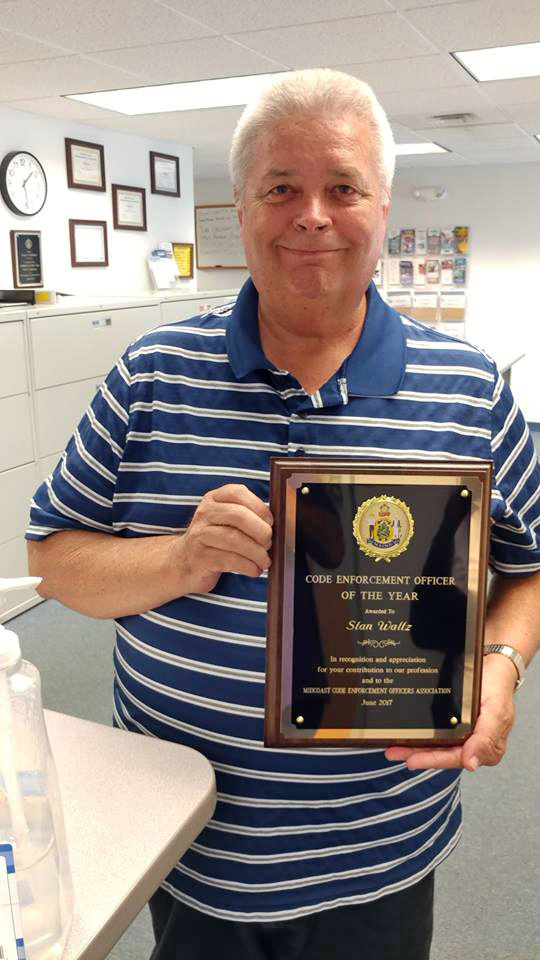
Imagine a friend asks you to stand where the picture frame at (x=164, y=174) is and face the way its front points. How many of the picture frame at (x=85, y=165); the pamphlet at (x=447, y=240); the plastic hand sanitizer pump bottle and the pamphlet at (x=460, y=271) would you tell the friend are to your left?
2

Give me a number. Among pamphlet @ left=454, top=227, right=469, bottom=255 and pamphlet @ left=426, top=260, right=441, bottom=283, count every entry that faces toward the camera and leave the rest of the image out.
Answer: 2

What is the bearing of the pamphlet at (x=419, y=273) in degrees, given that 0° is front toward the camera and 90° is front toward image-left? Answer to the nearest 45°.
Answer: approximately 0°

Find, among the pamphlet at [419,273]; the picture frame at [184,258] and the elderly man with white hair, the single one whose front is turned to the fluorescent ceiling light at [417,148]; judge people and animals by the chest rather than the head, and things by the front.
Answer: the pamphlet

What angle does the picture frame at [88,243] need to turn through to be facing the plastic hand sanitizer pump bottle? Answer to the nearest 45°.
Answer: approximately 45° to its right

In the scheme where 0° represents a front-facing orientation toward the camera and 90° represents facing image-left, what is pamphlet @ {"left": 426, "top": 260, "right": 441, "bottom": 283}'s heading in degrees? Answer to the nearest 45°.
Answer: approximately 0°

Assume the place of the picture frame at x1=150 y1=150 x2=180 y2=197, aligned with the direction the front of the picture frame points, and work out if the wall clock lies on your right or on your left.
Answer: on your right

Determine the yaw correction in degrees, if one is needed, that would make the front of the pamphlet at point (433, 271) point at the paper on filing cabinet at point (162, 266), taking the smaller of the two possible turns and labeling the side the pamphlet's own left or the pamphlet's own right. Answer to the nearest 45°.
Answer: approximately 45° to the pamphlet's own right

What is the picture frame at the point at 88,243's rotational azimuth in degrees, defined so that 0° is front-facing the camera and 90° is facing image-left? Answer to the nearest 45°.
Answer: approximately 315°
